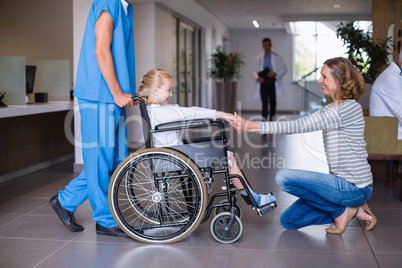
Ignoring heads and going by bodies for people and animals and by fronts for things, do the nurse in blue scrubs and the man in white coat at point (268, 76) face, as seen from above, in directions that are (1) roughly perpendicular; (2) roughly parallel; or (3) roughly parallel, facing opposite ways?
roughly perpendicular

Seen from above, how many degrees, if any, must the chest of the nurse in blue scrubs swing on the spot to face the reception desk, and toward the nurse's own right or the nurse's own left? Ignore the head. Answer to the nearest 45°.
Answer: approximately 90° to the nurse's own left

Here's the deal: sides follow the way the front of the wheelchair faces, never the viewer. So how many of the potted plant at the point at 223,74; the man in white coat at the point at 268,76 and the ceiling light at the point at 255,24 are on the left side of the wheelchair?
3

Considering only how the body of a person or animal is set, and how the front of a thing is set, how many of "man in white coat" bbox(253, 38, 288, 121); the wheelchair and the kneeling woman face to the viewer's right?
1

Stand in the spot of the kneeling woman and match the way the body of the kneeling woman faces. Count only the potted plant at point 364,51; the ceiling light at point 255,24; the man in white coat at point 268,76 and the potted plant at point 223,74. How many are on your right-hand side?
4

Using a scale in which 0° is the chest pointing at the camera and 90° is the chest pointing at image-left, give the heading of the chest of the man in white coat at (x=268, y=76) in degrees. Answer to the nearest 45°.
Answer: approximately 0°

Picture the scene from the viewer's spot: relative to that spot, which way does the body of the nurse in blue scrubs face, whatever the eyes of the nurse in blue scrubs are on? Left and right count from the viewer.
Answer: facing to the right of the viewer

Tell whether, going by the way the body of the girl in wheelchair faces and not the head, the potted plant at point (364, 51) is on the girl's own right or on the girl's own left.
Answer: on the girl's own left

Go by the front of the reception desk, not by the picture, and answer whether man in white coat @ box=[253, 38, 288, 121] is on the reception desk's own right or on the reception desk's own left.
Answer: on the reception desk's own left

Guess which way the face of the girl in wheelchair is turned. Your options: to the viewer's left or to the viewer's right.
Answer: to the viewer's right

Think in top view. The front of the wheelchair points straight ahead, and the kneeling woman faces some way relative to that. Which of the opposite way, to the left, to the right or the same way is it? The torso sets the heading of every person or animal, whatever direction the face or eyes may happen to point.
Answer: the opposite way

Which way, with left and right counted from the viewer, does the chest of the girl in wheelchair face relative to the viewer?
facing to the right of the viewer

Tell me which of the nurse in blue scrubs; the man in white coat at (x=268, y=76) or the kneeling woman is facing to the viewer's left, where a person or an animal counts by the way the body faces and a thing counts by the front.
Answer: the kneeling woman

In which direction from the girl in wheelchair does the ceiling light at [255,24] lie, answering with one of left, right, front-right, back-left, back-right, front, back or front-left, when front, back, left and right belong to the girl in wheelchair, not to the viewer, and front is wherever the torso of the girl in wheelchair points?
left

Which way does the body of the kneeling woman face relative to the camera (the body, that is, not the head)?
to the viewer's left

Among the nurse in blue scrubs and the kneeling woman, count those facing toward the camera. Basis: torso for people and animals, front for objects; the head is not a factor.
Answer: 0
